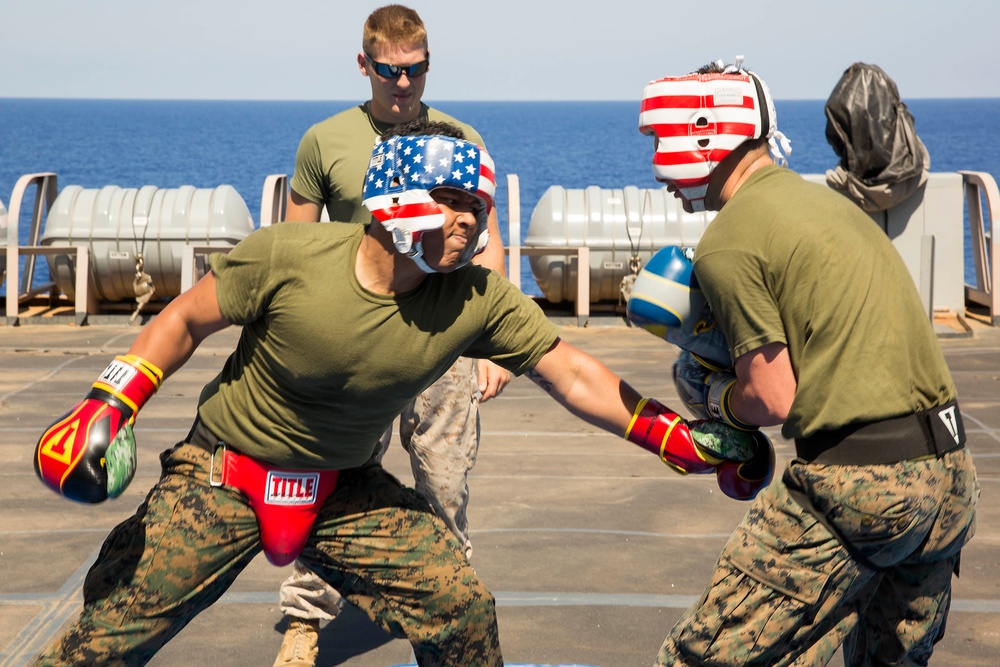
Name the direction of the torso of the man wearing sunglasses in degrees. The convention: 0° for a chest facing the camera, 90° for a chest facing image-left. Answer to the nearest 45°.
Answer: approximately 0°

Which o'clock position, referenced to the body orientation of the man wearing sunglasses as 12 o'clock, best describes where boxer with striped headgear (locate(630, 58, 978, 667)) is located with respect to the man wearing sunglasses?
The boxer with striped headgear is roughly at 11 o'clock from the man wearing sunglasses.

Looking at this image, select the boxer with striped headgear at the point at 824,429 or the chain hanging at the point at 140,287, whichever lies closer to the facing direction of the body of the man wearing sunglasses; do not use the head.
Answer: the boxer with striped headgear

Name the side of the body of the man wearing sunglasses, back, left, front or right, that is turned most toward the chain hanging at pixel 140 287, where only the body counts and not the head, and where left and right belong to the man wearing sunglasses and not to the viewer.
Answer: back
